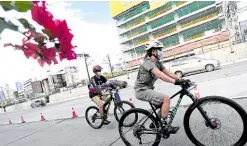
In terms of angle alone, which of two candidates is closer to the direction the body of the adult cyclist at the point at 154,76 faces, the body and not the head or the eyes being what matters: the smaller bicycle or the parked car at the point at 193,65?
the parked car

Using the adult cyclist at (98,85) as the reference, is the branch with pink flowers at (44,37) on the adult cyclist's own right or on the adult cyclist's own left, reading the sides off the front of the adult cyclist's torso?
on the adult cyclist's own right

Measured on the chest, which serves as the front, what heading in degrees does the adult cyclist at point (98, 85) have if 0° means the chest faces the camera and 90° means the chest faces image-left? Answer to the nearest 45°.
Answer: approximately 315°

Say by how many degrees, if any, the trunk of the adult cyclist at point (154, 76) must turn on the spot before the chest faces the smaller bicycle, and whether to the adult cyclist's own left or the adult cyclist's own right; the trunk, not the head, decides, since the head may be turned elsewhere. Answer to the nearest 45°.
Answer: approximately 135° to the adult cyclist's own left

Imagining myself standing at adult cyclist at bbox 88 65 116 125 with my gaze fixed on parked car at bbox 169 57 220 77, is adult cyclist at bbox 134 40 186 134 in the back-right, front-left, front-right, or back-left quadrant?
back-right

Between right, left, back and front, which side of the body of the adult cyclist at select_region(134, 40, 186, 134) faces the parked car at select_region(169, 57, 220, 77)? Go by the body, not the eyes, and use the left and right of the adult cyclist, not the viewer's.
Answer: left

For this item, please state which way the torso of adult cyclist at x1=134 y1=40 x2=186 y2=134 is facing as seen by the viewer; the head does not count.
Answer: to the viewer's right

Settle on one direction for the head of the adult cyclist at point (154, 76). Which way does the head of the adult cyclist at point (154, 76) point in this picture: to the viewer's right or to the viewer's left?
to the viewer's right

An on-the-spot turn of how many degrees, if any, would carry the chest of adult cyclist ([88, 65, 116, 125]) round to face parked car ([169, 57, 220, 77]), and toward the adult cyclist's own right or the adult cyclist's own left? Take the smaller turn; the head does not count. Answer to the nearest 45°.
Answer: approximately 90° to the adult cyclist's own left

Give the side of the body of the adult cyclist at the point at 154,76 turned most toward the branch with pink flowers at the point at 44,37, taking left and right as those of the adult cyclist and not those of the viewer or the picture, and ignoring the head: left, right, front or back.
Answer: right

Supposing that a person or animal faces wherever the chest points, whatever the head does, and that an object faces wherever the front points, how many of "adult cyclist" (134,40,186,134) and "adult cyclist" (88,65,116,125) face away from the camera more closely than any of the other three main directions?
0
